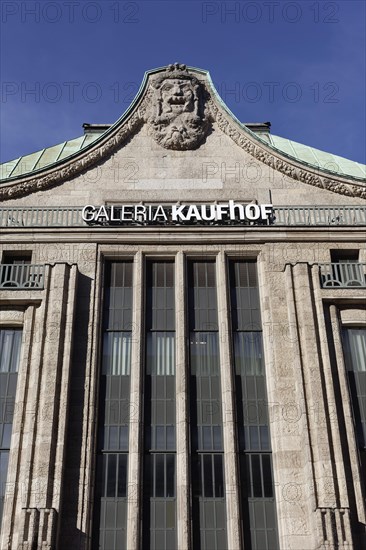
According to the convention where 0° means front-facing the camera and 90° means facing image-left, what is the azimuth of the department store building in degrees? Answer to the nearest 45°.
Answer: approximately 0°
